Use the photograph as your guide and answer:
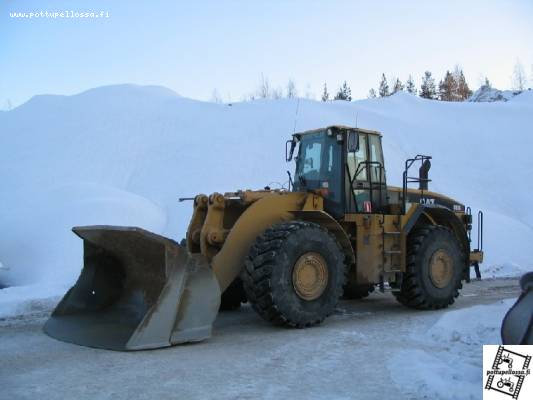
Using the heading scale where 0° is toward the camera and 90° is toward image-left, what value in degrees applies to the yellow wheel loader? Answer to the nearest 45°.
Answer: approximately 45°
